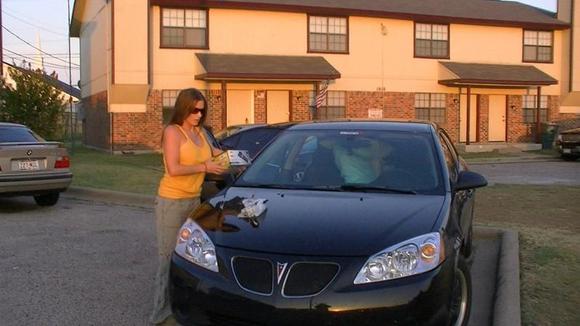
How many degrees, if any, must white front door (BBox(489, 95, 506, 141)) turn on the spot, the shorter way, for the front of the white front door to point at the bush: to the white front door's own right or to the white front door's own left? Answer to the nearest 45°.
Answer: approximately 45° to the white front door's own right

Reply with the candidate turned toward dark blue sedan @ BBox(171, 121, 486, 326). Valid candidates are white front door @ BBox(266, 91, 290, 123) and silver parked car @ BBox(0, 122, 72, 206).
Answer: the white front door

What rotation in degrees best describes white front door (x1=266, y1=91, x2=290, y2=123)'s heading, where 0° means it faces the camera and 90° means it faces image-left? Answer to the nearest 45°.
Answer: approximately 0°

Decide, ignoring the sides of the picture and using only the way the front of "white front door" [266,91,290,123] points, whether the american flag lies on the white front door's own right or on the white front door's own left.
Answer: on the white front door's own left

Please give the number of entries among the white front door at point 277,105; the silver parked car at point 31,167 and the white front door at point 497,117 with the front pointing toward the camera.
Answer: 2

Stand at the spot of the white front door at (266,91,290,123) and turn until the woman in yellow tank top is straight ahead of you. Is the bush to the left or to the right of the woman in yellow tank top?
right

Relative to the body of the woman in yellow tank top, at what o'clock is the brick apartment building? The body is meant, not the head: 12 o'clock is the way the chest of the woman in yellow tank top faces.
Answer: The brick apartment building is roughly at 8 o'clock from the woman in yellow tank top.

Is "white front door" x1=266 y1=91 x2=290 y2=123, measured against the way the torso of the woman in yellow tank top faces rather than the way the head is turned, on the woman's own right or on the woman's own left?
on the woman's own left

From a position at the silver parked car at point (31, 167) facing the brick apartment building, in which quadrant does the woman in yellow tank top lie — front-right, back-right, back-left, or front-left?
back-right
